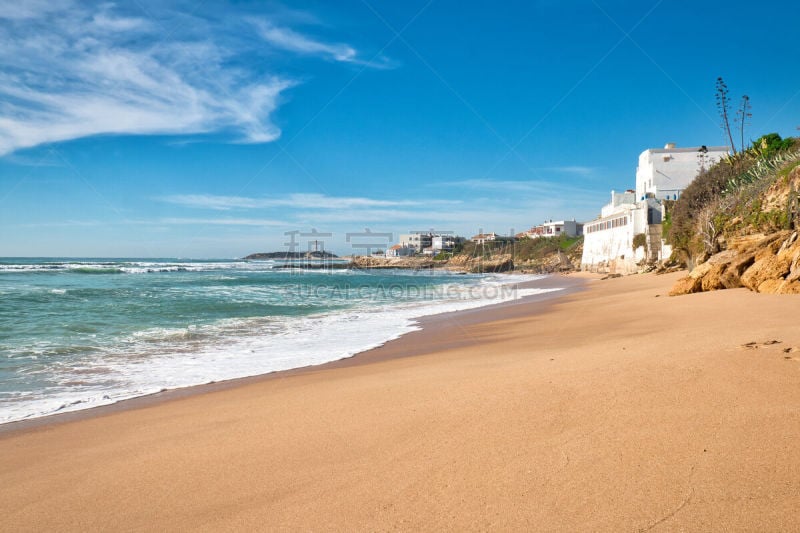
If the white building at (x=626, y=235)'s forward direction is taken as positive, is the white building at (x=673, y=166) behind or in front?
behind

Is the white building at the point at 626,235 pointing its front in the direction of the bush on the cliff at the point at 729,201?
no

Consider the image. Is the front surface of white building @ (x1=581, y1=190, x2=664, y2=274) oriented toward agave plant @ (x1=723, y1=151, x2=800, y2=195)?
no
